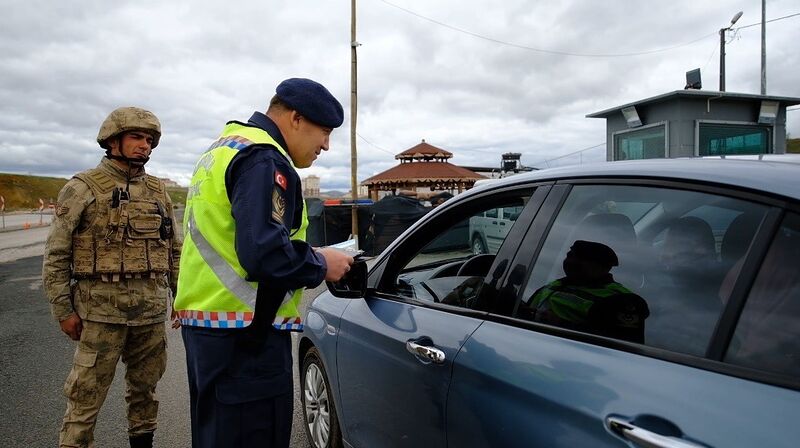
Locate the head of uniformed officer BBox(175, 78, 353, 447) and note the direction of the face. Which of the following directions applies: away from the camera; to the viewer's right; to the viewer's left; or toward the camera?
to the viewer's right

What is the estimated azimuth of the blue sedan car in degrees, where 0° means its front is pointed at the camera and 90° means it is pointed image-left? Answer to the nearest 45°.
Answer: approximately 135°

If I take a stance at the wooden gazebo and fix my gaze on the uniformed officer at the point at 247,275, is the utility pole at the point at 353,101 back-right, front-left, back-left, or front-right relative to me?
front-right

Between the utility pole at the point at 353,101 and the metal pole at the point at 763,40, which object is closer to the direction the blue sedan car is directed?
the utility pole

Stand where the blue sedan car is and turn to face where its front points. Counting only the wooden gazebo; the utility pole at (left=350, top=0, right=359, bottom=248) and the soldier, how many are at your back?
0

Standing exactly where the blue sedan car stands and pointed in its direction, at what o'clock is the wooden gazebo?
The wooden gazebo is roughly at 1 o'clock from the blue sedan car.

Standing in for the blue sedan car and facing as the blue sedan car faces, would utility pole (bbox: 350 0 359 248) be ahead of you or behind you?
ahead

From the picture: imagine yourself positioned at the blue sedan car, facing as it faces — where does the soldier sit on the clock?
The soldier is roughly at 11 o'clock from the blue sedan car.

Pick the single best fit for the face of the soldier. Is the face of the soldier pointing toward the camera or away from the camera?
toward the camera

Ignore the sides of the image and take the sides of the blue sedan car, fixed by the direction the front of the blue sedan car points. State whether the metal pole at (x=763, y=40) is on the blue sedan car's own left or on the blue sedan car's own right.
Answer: on the blue sedan car's own right

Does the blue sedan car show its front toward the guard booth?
no
